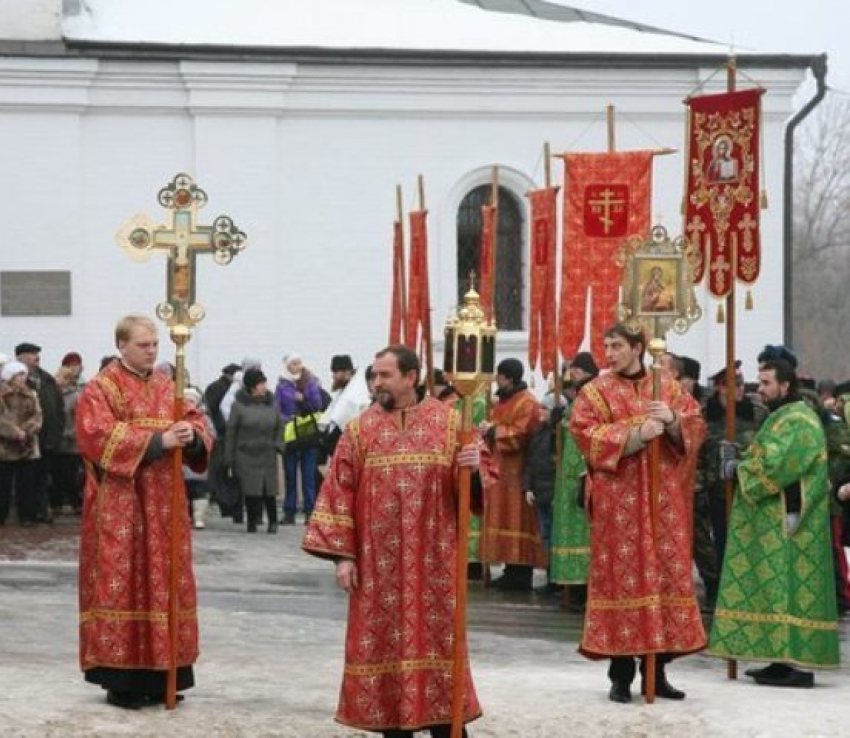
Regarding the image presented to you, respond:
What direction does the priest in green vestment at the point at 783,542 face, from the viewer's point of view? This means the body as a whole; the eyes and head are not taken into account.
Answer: to the viewer's left

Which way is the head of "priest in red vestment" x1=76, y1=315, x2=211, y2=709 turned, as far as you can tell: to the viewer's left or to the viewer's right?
to the viewer's right

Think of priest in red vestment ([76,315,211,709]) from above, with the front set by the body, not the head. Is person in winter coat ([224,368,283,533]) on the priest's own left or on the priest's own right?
on the priest's own left

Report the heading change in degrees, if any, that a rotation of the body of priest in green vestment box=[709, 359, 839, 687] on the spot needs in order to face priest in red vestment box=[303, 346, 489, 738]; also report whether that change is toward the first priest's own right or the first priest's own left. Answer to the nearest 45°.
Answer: approximately 45° to the first priest's own left

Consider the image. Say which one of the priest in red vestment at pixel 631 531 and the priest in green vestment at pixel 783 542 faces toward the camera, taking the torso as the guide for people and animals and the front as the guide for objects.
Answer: the priest in red vestment

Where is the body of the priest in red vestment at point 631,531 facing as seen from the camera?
toward the camera

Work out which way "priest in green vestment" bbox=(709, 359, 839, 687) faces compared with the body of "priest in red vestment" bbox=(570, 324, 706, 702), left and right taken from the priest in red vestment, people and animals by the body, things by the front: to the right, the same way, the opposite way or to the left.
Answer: to the right

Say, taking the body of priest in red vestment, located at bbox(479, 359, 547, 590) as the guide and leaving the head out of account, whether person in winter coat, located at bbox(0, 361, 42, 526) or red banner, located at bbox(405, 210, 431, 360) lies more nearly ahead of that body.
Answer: the person in winter coat

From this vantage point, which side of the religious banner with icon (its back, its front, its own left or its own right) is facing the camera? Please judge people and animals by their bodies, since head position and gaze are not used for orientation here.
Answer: front

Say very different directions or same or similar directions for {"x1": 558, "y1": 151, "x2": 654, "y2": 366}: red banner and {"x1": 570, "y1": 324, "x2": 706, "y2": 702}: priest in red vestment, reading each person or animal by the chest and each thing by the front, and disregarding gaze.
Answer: same or similar directions

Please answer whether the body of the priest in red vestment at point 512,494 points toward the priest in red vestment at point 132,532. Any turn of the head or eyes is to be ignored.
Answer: no

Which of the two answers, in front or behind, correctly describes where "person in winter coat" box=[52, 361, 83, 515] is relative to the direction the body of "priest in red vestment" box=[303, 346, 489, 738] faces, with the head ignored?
behind

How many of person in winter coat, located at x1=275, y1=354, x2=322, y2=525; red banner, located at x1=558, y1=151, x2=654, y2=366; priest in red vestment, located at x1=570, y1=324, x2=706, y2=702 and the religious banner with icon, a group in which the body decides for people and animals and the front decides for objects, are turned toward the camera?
4

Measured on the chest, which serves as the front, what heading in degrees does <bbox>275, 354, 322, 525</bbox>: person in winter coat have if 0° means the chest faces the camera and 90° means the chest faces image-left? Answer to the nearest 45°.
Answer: approximately 0°
